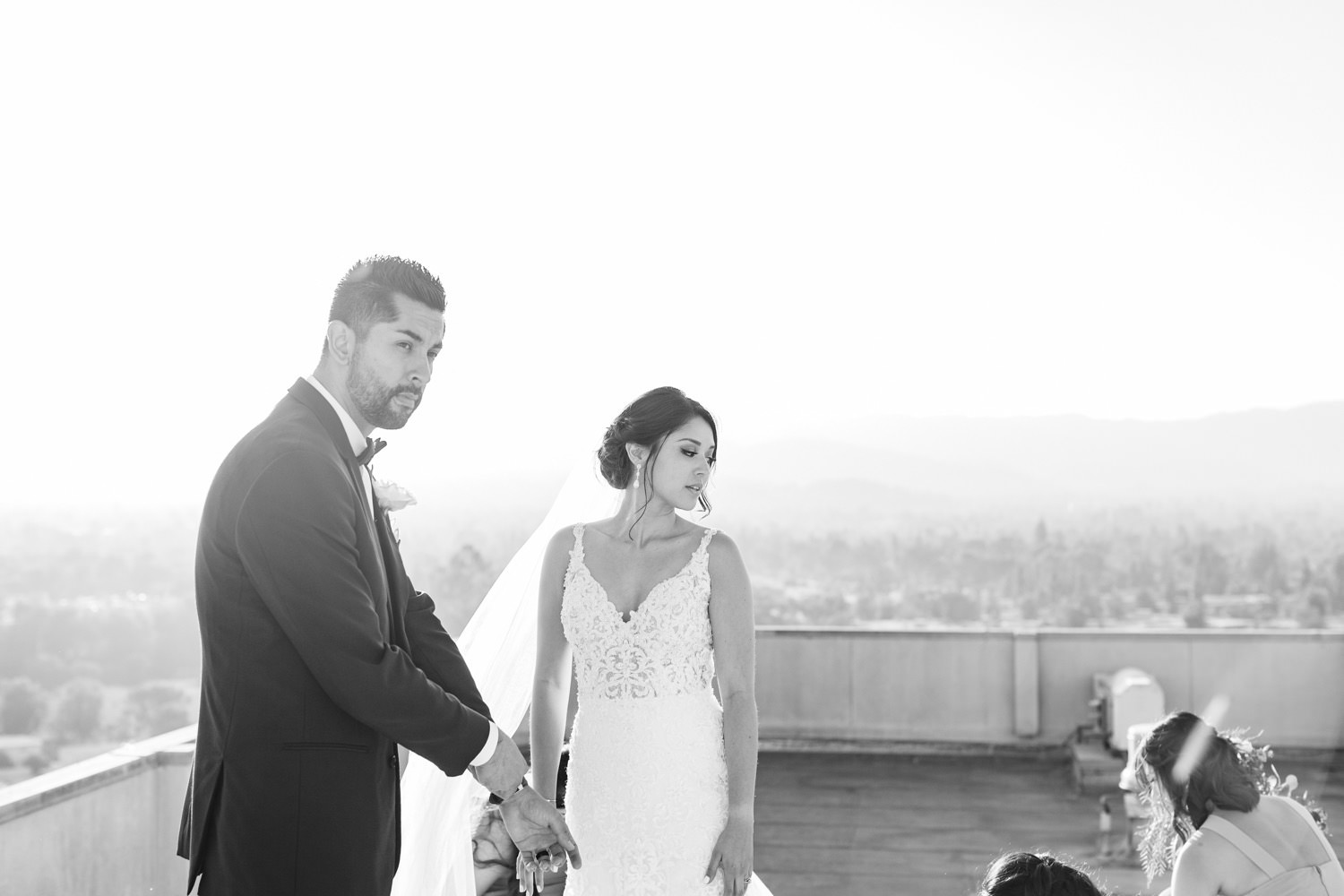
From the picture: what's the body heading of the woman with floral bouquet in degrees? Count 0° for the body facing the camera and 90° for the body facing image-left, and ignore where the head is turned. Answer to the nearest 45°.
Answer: approximately 135°

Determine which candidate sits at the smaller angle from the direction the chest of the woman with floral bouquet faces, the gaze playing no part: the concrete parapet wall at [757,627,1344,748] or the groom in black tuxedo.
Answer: the concrete parapet wall

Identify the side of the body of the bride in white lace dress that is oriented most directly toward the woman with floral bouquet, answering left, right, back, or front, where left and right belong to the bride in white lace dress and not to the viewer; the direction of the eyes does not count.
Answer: left

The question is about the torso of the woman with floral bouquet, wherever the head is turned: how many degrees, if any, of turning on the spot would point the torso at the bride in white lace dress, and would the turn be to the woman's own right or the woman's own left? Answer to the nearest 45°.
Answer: approximately 90° to the woman's own left

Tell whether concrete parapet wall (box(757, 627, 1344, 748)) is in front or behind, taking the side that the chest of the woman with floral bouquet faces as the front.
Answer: in front

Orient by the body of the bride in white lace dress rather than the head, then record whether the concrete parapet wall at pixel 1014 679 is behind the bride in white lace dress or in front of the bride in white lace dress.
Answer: behind

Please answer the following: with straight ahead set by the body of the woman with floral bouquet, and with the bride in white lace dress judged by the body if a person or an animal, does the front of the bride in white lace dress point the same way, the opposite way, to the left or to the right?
the opposite way

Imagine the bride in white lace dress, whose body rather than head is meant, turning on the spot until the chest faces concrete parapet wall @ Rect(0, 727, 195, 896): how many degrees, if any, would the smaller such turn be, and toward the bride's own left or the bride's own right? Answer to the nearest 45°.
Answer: approximately 135° to the bride's own right

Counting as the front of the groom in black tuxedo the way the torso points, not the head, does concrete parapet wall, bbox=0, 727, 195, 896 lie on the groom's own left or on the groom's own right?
on the groom's own left

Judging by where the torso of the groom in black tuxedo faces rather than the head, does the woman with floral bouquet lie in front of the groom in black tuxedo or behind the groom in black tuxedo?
in front

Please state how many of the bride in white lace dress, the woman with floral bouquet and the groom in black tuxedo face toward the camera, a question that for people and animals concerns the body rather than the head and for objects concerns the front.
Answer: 1

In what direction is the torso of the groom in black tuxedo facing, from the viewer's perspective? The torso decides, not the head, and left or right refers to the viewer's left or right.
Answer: facing to the right of the viewer
